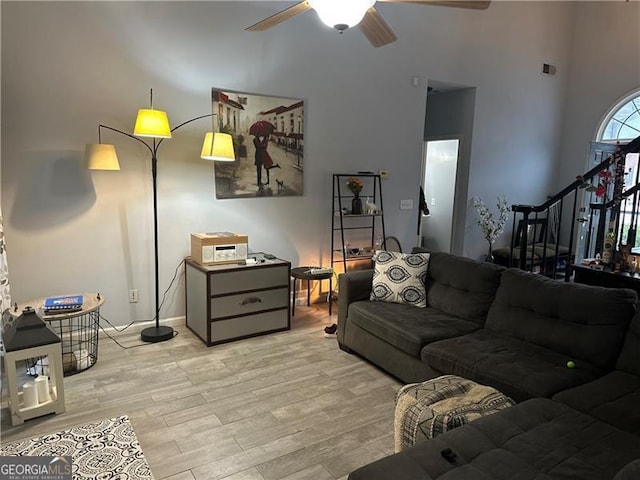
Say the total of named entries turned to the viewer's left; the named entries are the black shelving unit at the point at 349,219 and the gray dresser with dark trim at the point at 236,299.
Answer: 0

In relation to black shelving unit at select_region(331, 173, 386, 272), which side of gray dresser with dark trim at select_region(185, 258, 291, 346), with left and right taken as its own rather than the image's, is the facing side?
left

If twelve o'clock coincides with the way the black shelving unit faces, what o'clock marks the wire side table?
The wire side table is roughly at 3 o'clock from the black shelving unit.

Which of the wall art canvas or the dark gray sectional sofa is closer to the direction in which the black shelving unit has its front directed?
the dark gray sectional sofa

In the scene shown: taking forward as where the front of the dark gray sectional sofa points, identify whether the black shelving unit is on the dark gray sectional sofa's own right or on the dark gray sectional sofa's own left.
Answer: on the dark gray sectional sofa's own right

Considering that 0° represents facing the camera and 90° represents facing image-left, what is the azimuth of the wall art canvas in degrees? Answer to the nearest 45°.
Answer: approximately 315°

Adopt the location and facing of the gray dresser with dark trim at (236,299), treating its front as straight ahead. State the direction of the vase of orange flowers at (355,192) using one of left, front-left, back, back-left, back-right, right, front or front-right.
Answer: left

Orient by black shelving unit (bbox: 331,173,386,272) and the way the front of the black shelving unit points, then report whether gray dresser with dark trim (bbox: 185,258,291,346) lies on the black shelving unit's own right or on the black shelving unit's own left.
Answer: on the black shelving unit's own right

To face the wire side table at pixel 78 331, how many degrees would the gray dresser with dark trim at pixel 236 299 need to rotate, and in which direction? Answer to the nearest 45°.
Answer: approximately 135° to its right

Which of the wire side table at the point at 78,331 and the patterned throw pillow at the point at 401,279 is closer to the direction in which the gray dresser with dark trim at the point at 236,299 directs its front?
the patterned throw pillow

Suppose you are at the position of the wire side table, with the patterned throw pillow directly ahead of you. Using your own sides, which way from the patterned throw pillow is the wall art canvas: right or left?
left
